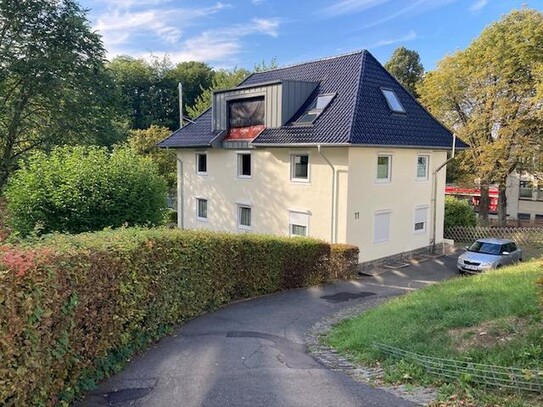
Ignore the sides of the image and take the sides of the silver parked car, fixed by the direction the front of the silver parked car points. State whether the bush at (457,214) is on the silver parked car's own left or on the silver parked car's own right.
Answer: on the silver parked car's own right

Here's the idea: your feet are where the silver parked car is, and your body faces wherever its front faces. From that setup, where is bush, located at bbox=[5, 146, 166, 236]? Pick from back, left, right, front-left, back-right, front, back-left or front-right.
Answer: front

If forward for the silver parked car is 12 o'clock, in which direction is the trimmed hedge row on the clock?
The trimmed hedge row is roughly at 11 o'clock from the silver parked car.

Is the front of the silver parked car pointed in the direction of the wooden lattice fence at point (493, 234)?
no

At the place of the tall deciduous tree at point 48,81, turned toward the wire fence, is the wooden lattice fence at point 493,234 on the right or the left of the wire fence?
left

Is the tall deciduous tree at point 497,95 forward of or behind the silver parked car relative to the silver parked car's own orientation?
behind

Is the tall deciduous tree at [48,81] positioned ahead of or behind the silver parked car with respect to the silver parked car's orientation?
ahead

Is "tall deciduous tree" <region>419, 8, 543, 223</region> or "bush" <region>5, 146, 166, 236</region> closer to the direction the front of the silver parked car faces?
the bush

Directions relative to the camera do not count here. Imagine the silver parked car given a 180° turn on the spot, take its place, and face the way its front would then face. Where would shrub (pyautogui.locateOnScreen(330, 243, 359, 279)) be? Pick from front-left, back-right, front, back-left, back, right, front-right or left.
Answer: back

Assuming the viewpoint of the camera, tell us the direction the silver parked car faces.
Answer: facing the viewer and to the left of the viewer

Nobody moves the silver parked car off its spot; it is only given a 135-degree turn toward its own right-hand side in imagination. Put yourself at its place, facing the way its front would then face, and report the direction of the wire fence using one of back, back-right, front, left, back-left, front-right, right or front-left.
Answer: back

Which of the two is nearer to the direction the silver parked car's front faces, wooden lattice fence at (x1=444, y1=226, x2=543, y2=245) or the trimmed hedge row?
the trimmed hedge row

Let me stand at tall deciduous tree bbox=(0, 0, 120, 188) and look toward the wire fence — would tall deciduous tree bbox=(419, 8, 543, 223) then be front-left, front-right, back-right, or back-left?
front-left
